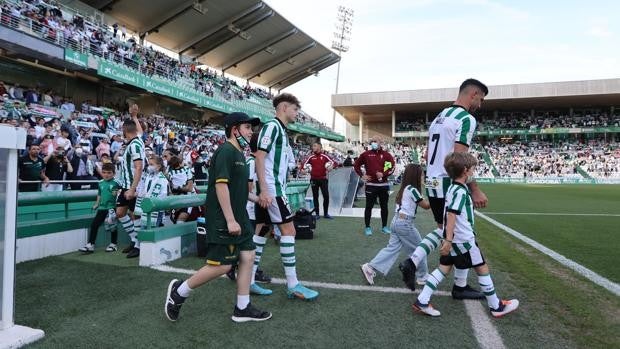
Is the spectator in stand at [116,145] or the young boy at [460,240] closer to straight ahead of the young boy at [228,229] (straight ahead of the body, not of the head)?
the young boy

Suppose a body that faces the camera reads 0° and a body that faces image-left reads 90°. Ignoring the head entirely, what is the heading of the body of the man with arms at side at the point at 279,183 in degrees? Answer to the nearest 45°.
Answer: approximately 270°

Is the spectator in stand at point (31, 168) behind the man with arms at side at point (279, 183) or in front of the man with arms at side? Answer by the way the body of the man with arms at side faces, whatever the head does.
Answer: behind

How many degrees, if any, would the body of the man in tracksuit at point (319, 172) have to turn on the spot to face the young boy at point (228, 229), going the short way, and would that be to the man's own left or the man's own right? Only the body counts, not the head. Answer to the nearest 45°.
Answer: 0° — they already face them

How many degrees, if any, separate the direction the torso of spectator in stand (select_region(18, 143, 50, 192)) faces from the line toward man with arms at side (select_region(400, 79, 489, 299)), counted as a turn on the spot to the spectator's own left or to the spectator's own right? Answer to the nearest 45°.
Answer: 0° — they already face them

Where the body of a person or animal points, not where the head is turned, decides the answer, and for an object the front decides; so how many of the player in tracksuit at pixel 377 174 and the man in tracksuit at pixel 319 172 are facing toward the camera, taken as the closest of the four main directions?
2
